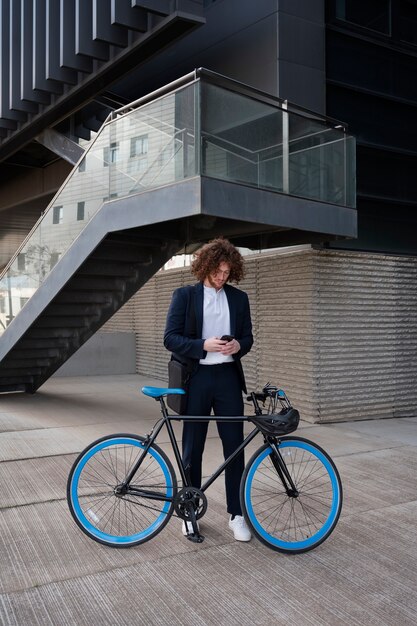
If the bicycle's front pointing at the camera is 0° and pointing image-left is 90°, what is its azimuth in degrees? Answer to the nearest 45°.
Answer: approximately 270°
